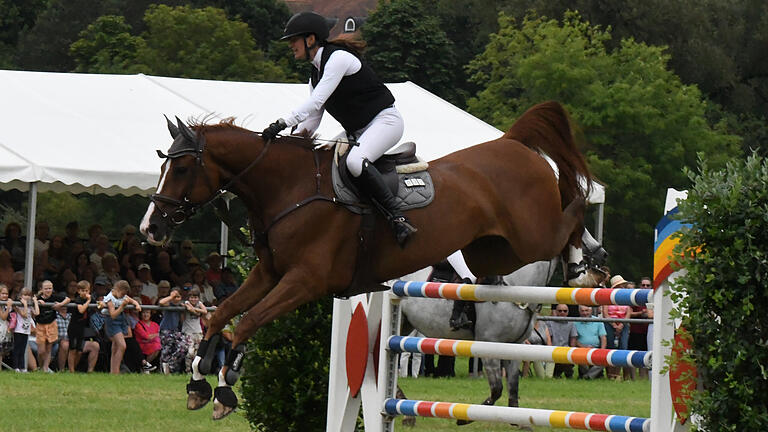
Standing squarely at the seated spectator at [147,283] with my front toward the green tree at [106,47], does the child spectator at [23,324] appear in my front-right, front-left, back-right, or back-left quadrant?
back-left

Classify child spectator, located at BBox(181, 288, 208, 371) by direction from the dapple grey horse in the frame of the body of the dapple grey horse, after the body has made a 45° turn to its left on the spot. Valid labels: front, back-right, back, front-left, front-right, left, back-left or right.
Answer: left

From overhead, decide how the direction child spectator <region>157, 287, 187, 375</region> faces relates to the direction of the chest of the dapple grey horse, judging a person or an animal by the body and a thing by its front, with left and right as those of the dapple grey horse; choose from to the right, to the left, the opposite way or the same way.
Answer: to the right

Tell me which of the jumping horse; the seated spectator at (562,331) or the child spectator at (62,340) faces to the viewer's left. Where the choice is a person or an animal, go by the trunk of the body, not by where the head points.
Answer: the jumping horse

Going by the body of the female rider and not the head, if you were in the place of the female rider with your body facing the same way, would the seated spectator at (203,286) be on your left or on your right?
on your right

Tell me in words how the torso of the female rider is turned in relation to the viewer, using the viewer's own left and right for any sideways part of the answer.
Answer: facing to the left of the viewer

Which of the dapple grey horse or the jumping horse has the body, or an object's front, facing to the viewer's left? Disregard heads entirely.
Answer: the jumping horse

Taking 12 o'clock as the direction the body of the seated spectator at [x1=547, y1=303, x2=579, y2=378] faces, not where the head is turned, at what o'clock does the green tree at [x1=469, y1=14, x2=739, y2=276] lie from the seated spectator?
The green tree is roughly at 6 o'clock from the seated spectator.

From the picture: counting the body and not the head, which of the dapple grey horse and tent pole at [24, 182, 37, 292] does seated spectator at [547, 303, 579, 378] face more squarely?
the dapple grey horse

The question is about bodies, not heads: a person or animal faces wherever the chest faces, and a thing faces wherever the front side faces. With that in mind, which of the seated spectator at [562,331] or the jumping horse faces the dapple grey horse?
the seated spectator

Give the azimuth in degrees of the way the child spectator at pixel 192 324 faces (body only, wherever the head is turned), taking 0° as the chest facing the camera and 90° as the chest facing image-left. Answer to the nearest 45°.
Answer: approximately 0°

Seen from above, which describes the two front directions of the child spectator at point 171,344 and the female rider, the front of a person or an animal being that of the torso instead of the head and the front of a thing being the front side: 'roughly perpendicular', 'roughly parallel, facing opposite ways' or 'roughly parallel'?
roughly perpendicular

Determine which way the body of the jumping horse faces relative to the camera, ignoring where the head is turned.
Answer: to the viewer's left
